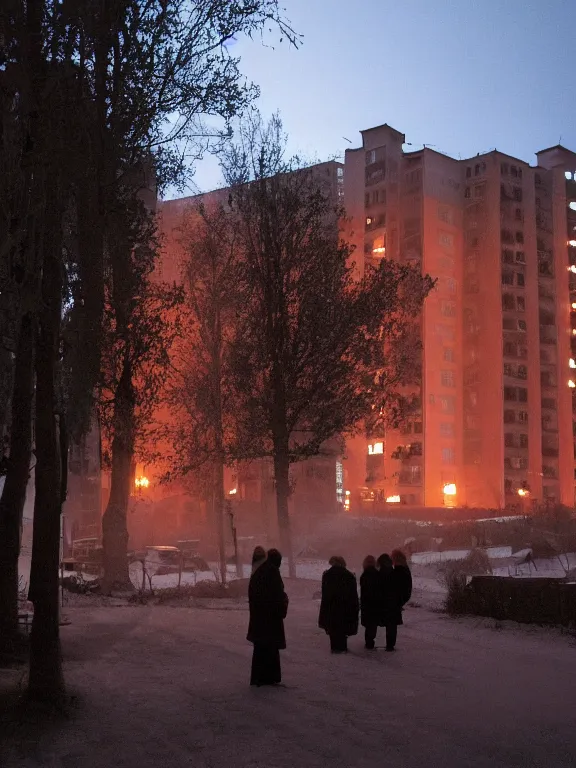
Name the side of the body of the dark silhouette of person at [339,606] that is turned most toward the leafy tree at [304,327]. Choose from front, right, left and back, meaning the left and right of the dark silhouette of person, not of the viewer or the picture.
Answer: front

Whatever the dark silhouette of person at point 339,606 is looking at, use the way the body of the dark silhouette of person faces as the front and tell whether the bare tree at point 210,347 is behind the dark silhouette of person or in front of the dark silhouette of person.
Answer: in front

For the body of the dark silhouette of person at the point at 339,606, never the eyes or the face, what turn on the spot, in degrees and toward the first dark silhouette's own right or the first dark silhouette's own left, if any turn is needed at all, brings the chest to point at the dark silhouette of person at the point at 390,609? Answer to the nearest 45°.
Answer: approximately 45° to the first dark silhouette's own right

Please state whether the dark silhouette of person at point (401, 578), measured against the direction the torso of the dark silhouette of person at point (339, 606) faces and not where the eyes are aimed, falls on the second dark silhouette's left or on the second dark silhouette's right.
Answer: on the second dark silhouette's right

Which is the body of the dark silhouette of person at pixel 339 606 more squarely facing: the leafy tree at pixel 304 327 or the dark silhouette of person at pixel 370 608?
the leafy tree

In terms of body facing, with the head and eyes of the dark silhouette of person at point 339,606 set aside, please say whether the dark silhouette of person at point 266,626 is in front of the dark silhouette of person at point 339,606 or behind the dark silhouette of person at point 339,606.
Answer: behind

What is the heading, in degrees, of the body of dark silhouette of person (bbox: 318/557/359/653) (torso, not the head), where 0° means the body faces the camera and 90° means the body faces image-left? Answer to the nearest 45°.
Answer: approximately 180°

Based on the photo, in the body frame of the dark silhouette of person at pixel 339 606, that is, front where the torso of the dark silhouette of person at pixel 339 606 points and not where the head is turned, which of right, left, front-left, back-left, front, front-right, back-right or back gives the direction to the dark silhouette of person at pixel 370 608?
front-right

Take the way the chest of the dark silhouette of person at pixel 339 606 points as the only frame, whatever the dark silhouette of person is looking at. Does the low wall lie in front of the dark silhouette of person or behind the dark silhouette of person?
in front

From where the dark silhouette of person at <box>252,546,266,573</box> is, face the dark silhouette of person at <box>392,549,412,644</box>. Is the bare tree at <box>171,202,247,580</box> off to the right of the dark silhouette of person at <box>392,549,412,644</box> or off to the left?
left

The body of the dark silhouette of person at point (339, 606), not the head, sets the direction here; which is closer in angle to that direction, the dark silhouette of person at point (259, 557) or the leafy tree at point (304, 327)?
the leafy tree
